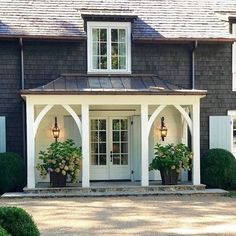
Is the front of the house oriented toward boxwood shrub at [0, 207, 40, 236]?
yes

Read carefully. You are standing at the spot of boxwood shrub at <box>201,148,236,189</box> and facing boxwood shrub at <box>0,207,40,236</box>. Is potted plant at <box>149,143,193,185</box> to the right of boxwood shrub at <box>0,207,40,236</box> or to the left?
right

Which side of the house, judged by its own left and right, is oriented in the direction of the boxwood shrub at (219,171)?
left

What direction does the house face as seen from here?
toward the camera

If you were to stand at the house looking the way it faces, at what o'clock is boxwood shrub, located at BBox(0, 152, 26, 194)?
The boxwood shrub is roughly at 2 o'clock from the house.
